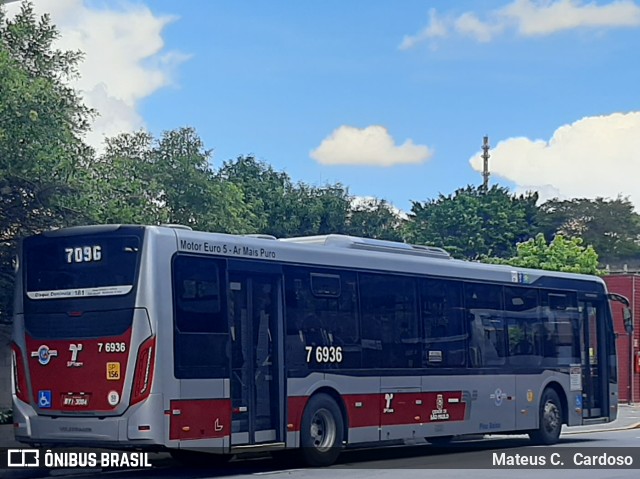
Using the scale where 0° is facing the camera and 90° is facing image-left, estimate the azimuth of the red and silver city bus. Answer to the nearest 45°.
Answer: approximately 225°

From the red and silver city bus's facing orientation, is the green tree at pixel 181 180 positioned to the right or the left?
on its left

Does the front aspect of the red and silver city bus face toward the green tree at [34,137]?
no
